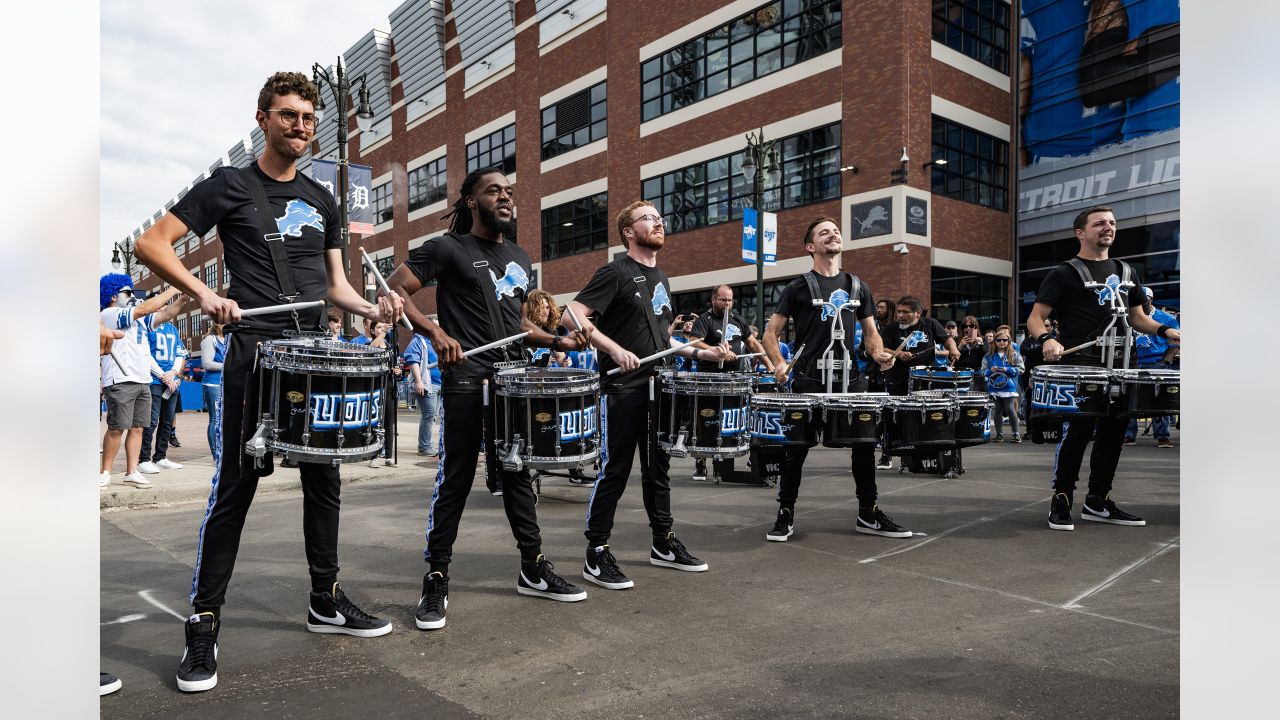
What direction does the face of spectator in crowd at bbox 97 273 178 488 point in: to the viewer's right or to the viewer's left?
to the viewer's right

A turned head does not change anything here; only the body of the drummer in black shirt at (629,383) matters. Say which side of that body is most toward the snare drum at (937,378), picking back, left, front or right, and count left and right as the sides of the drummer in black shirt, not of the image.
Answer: left

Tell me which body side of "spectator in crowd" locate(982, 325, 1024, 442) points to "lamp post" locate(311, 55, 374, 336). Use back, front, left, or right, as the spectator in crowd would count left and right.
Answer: right

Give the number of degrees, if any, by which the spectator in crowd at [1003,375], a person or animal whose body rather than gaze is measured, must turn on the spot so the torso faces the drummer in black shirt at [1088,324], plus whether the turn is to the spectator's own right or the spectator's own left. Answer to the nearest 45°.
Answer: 0° — they already face them

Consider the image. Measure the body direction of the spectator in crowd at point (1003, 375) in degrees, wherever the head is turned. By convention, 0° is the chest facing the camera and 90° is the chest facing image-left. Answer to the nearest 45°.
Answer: approximately 0°

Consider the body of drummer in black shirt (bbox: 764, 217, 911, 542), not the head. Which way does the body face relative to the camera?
toward the camera

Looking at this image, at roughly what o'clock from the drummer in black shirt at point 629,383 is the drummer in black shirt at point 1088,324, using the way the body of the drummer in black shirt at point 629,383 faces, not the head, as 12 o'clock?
the drummer in black shirt at point 1088,324 is roughly at 10 o'clock from the drummer in black shirt at point 629,383.

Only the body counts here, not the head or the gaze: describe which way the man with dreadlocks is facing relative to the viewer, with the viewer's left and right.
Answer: facing the viewer and to the right of the viewer
